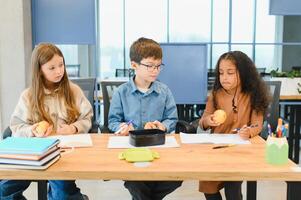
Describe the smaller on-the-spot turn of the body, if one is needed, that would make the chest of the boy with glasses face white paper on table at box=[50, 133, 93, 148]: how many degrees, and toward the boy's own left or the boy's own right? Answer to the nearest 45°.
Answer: approximately 45° to the boy's own right

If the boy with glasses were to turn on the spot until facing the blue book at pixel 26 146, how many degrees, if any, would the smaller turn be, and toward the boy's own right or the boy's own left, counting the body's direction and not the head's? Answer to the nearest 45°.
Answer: approximately 45° to the boy's own right

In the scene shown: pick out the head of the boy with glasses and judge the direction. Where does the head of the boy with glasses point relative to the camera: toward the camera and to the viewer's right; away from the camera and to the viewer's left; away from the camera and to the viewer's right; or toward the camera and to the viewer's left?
toward the camera and to the viewer's right

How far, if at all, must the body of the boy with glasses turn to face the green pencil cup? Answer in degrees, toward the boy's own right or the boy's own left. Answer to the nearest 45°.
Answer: approximately 45° to the boy's own left

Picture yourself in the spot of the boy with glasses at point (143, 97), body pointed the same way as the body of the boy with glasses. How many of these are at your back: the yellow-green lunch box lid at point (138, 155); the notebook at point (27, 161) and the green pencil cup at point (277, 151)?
0

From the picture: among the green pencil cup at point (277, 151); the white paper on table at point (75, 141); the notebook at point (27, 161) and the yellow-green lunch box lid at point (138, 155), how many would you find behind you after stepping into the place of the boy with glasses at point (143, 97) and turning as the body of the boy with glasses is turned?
0

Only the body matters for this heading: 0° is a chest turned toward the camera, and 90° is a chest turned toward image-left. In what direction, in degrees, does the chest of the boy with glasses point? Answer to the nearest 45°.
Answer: approximately 0°

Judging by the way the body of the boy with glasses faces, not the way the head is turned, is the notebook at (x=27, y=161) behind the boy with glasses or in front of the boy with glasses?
in front

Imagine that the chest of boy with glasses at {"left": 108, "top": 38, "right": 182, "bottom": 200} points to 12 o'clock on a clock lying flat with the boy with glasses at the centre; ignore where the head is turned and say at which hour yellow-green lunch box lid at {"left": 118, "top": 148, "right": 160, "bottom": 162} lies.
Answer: The yellow-green lunch box lid is roughly at 12 o'clock from the boy with glasses.

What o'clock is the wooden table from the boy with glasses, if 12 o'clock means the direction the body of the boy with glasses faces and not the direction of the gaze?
The wooden table is roughly at 12 o'clock from the boy with glasses.

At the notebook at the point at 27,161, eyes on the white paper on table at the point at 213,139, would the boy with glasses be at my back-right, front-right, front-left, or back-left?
front-left
